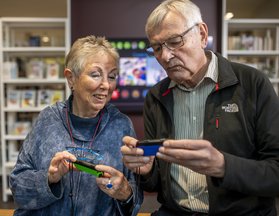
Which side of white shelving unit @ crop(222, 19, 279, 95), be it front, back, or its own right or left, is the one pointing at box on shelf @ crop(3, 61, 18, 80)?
right

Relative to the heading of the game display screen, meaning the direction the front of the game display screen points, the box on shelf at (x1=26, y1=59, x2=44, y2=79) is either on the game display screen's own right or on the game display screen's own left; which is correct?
on the game display screen's own right

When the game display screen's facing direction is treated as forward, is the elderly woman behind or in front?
in front

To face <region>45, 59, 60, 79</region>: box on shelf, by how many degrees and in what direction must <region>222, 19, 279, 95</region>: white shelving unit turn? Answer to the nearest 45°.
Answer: approximately 45° to its right

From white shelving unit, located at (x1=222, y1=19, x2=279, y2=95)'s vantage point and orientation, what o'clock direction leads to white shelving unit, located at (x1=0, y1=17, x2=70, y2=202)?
white shelving unit, located at (x1=0, y1=17, x2=70, y2=202) is roughly at 2 o'clock from white shelving unit, located at (x1=222, y1=19, x2=279, y2=95).

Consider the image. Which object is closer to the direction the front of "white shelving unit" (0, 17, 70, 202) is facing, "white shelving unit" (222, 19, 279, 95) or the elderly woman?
the elderly woman

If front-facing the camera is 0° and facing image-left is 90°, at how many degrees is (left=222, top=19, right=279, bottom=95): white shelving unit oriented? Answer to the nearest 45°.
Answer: approximately 0°

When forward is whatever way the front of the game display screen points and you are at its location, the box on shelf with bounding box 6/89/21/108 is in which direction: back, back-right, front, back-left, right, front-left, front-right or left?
right

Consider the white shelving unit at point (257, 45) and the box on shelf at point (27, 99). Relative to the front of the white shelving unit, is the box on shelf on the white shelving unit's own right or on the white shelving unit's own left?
on the white shelving unit's own right

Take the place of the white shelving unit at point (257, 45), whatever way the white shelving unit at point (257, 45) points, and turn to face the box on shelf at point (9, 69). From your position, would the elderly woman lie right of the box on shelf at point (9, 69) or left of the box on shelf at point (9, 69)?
left

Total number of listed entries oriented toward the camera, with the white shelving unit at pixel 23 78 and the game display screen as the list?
2

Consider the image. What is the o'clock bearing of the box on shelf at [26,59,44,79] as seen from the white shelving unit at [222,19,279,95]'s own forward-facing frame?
The box on shelf is roughly at 2 o'clock from the white shelving unit.

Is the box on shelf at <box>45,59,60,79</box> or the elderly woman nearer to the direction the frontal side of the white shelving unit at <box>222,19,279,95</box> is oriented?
the elderly woman

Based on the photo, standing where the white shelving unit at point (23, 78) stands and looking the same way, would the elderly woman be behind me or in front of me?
in front

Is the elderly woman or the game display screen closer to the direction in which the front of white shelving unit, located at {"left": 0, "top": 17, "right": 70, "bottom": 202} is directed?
the elderly woman

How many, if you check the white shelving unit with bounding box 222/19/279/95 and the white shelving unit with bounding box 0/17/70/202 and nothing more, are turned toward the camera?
2

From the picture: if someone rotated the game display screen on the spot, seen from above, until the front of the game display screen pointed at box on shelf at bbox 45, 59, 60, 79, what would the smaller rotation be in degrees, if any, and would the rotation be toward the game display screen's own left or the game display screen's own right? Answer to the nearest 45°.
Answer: approximately 90° to the game display screen's own right
